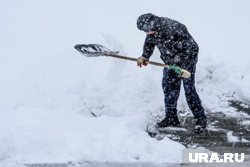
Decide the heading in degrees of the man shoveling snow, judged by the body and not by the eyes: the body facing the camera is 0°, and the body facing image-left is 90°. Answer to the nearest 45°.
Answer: approximately 90°
